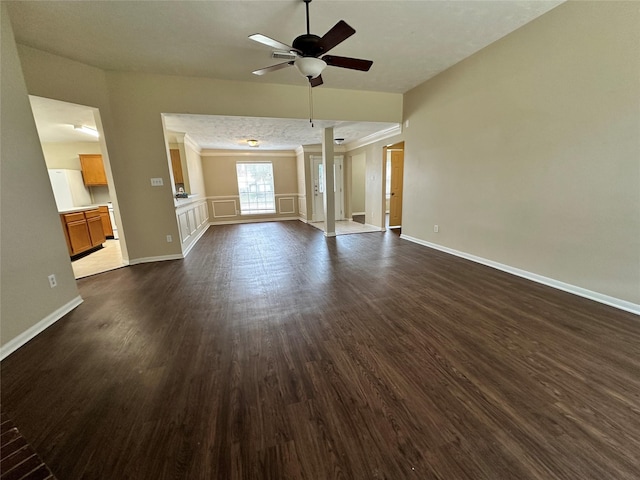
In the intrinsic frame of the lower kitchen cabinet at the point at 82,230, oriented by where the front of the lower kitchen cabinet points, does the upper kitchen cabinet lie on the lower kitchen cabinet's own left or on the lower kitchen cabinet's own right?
on the lower kitchen cabinet's own left

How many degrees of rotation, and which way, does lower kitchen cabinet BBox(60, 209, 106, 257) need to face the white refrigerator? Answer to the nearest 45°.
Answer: approximately 135° to its left

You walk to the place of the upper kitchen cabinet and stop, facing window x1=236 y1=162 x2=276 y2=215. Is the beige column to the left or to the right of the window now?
right

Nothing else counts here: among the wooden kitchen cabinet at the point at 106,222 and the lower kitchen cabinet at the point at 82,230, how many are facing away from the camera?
0

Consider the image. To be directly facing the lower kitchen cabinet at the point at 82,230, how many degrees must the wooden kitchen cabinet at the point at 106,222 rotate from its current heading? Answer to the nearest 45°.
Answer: approximately 45° to its right
